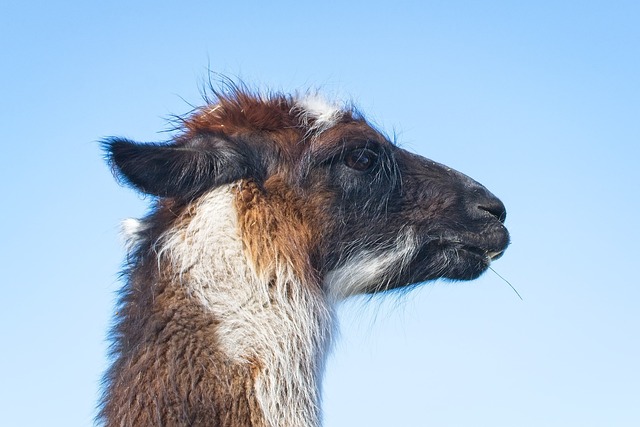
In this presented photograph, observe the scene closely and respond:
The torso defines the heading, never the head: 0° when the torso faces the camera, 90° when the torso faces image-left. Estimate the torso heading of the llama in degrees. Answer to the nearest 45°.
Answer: approximately 270°
